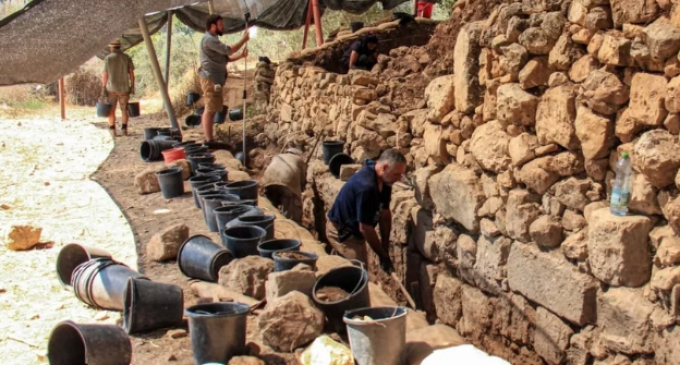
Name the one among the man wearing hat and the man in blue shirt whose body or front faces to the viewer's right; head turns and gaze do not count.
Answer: the man in blue shirt

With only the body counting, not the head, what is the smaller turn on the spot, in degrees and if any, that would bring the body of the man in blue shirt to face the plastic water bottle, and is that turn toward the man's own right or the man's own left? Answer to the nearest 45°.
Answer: approximately 45° to the man's own right

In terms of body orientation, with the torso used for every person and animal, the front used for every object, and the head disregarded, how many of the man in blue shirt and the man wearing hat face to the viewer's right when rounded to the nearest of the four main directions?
1

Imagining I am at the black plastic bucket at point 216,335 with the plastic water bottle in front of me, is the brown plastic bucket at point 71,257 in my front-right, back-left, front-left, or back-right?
back-left

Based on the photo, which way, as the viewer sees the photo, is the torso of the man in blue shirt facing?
to the viewer's right

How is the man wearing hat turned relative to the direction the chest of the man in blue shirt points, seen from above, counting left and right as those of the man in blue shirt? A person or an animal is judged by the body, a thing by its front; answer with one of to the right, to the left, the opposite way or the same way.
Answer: to the left

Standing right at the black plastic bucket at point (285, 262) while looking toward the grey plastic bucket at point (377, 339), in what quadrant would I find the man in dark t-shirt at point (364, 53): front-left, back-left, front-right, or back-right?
back-left

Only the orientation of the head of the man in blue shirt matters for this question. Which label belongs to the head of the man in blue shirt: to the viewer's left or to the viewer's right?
to the viewer's right
